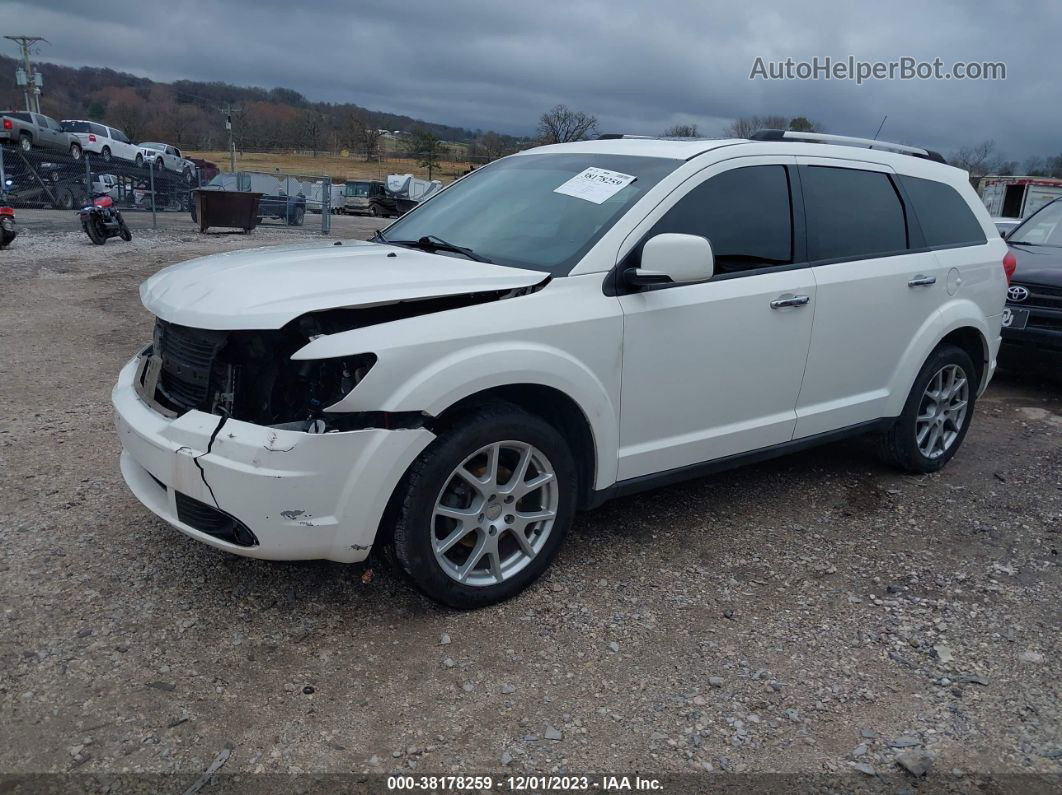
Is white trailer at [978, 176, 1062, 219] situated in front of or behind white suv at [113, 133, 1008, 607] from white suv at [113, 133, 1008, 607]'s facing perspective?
behind

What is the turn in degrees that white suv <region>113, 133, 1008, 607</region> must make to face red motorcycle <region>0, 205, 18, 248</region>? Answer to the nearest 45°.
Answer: approximately 90° to its right

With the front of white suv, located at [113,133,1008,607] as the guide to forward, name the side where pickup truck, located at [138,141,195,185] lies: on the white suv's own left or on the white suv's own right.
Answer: on the white suv's own right

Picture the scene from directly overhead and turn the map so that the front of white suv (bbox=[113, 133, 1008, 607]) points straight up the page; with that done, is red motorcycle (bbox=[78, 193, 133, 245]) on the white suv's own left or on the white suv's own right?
on the white suv's own right

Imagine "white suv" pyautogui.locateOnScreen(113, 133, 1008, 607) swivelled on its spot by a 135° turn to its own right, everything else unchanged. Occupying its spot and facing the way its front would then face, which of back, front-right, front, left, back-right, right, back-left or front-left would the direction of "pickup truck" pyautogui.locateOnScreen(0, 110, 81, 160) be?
front-left

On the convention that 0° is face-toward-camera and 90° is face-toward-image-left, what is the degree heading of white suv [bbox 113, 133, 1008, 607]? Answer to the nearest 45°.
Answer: approximately 45°

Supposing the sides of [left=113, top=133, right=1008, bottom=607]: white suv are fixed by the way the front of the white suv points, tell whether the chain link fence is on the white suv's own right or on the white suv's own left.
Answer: on the white suv's own right
